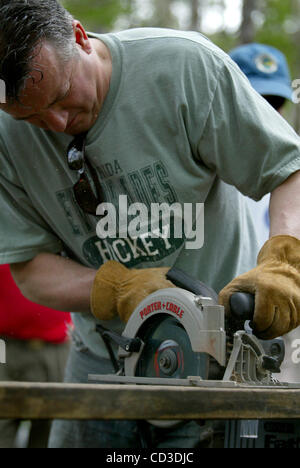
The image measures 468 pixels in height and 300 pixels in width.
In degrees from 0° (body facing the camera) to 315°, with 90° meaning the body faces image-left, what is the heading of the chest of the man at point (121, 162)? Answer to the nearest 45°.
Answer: approximately 45°

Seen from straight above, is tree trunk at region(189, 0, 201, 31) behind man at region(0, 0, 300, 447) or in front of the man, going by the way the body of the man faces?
behind

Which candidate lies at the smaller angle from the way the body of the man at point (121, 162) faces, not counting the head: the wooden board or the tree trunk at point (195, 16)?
the wooden board

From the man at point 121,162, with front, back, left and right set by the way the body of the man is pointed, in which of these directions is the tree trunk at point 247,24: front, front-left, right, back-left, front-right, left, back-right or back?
back-right

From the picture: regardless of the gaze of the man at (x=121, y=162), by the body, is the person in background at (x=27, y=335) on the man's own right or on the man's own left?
on the man's own right
